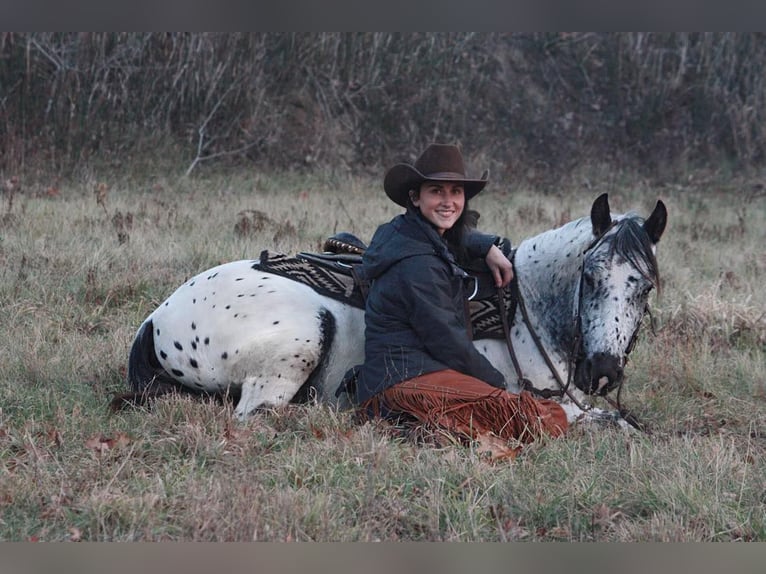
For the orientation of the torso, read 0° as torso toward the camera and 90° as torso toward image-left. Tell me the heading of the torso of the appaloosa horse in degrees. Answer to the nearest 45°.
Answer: approximately 270°

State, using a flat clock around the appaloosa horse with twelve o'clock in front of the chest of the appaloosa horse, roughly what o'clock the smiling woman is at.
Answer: The smiling woman is roughly at 1 o'clock from the appaloosa horse.
